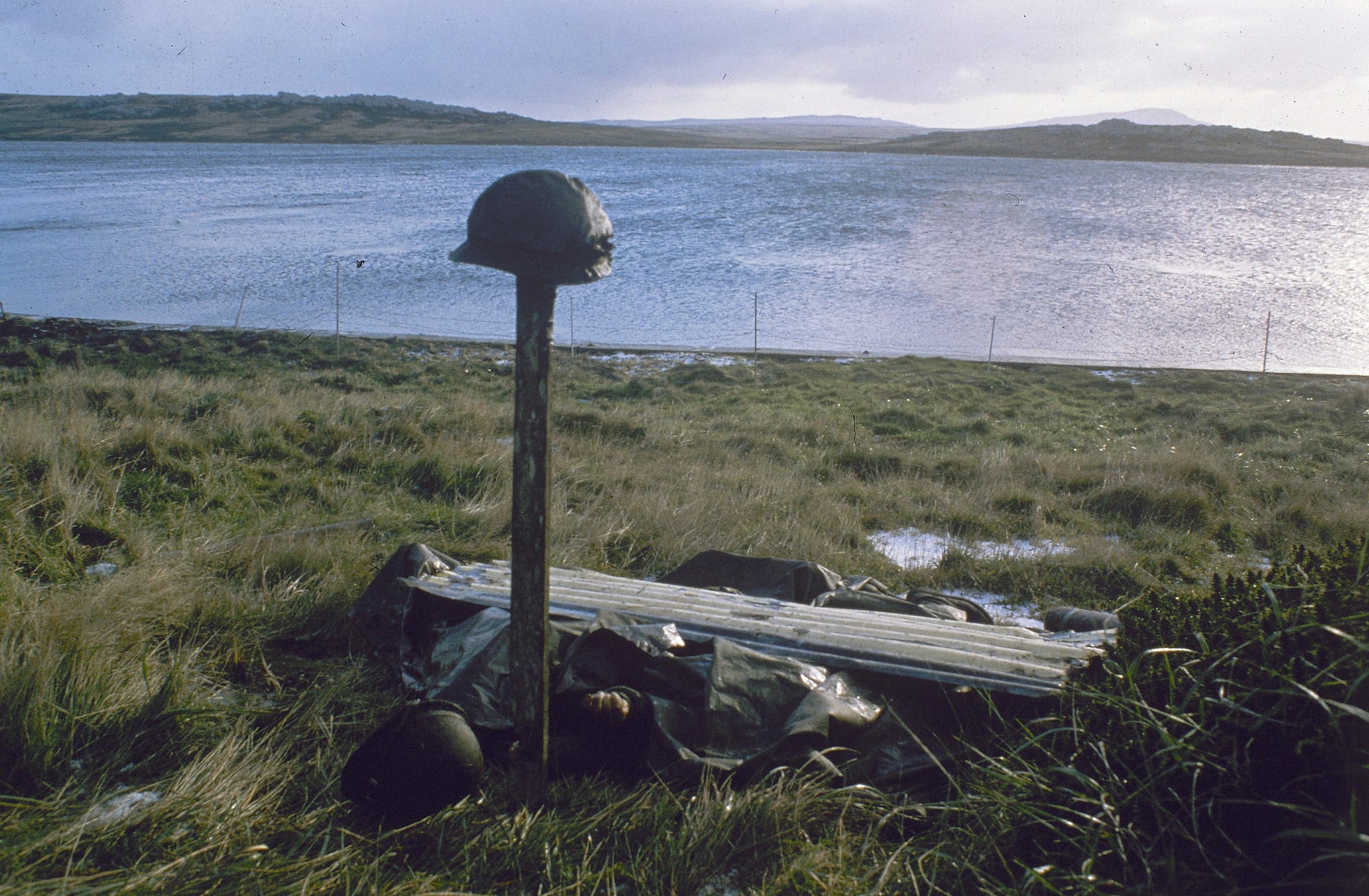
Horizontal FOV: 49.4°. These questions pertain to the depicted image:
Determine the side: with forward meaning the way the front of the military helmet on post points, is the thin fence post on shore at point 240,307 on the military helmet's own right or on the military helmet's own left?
on the military helmet's own right
